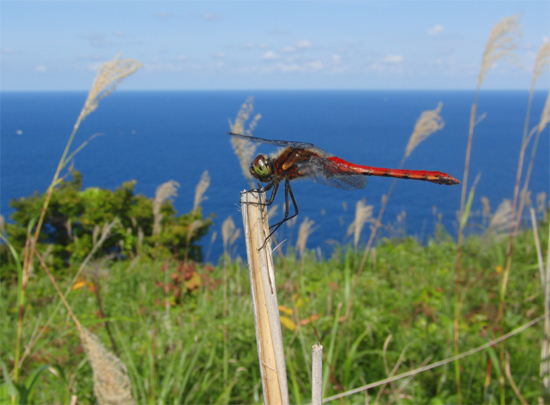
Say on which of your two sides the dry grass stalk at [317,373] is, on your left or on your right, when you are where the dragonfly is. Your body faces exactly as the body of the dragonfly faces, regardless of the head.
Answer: on your left

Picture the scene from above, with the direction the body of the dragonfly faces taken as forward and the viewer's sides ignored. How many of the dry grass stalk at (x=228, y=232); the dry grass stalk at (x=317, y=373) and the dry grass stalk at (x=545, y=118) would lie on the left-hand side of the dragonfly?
1

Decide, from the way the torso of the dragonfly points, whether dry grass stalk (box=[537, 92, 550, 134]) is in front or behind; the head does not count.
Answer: behind

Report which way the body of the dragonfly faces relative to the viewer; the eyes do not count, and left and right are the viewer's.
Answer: facing to the left of the viewer

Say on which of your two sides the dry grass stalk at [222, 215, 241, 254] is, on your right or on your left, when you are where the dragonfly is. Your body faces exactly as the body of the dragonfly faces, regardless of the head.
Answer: on your right
